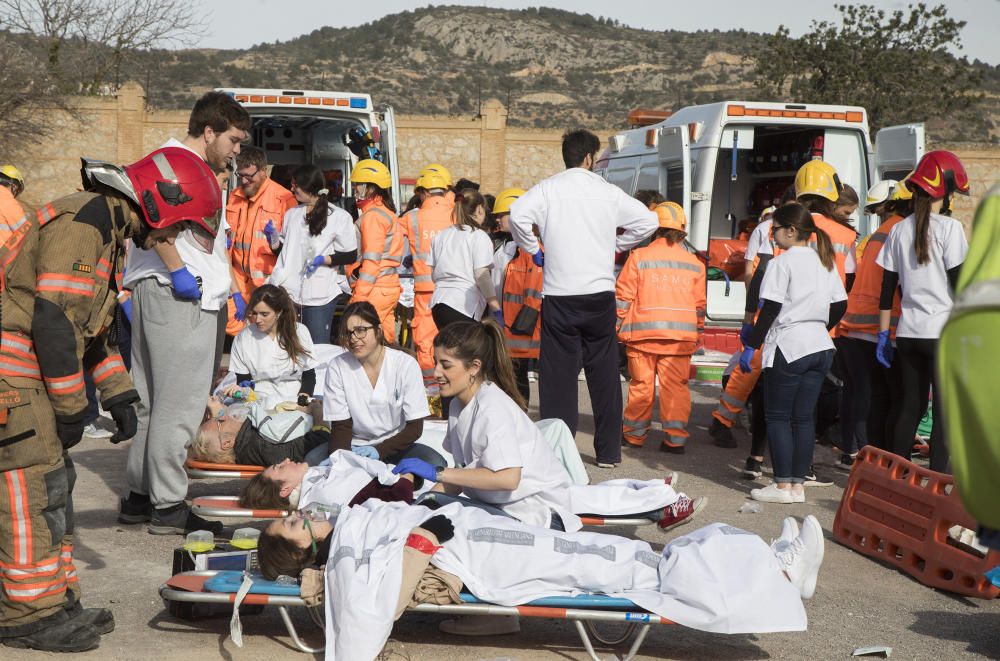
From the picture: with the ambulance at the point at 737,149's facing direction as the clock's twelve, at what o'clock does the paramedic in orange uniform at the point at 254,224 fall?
The paramedic in orange uniform is roughly at 9 o'clock from the ambulance.

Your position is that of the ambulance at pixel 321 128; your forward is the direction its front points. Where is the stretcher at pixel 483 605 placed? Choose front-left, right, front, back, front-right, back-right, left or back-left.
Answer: back

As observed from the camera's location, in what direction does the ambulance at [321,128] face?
facing away from the viewer

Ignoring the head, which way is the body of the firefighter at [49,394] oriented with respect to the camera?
to the viewer's right

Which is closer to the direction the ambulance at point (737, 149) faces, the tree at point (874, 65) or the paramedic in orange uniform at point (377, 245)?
the tree

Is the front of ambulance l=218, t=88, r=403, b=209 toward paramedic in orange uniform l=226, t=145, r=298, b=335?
no

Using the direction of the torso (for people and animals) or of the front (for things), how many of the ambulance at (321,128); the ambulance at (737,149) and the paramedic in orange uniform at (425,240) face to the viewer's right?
0

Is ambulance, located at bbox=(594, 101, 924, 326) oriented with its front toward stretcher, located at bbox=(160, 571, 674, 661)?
no

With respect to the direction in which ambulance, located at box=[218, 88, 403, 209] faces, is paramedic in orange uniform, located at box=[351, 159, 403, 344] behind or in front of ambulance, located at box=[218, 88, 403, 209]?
behind

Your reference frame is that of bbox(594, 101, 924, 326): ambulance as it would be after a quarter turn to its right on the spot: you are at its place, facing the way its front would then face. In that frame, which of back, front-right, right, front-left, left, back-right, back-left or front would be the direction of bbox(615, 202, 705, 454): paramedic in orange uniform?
back-right

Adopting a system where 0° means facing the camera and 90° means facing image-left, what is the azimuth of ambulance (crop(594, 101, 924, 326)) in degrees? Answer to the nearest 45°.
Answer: approximately 135°

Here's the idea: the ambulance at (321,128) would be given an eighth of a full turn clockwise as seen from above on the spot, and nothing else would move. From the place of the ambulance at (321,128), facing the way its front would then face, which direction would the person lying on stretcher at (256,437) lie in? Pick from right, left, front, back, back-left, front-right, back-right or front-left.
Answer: back-right
